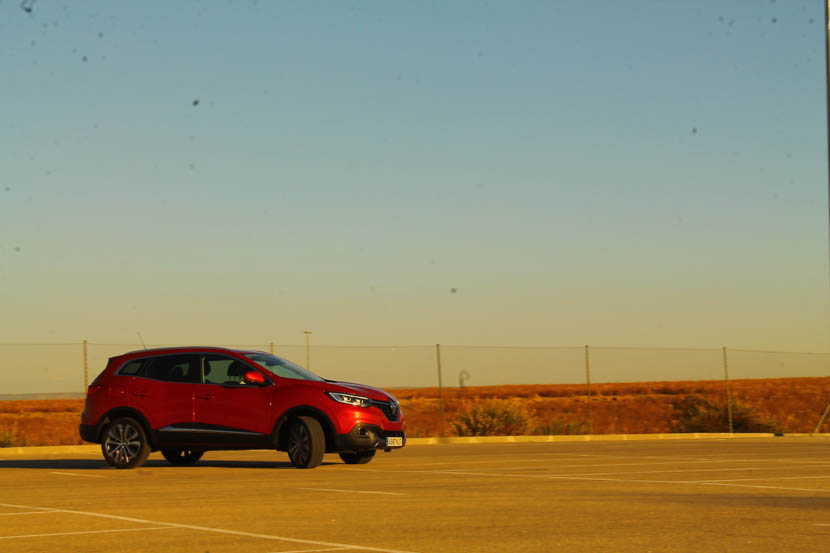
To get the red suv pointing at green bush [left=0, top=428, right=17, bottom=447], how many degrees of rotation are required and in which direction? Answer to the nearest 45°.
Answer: approximately 180°

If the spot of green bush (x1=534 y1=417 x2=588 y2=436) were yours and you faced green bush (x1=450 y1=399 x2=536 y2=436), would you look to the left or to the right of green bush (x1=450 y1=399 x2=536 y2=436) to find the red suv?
left

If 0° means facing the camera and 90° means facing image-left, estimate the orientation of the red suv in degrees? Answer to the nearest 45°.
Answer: approximately 315°
